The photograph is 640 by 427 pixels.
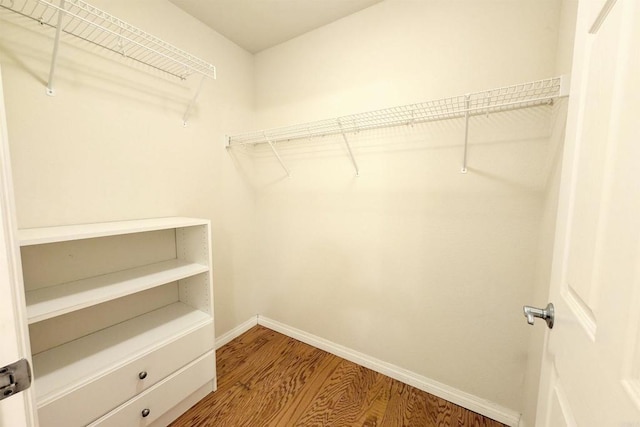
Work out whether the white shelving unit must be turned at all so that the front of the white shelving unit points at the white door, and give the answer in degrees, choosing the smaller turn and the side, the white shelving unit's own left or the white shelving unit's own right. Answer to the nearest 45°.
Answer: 0° — it already faces it

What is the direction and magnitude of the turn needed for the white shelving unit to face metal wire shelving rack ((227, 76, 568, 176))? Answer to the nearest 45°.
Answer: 0° — it already faces it

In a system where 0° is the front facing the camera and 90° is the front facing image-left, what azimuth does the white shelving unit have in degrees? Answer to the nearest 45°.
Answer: approximately 315°
